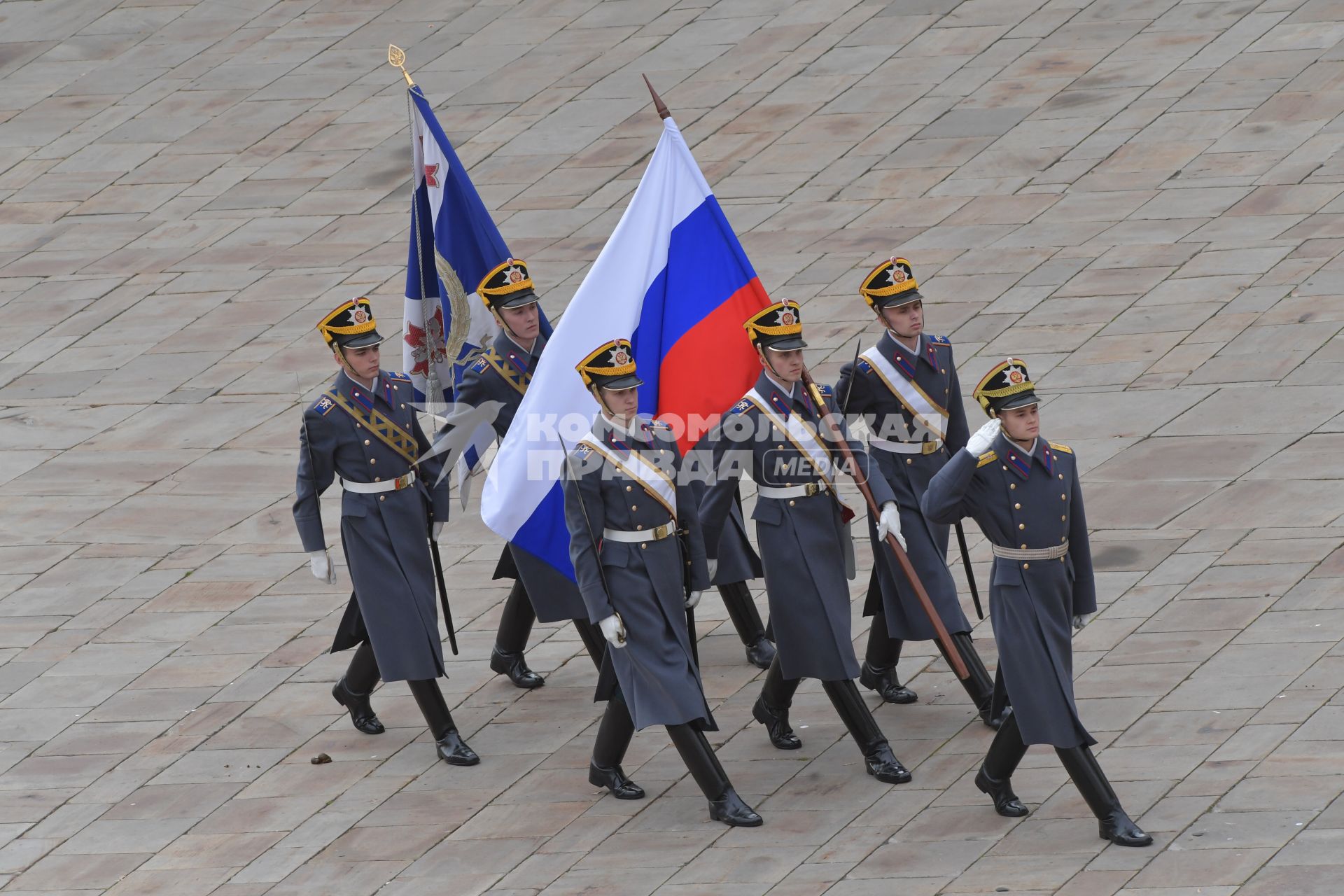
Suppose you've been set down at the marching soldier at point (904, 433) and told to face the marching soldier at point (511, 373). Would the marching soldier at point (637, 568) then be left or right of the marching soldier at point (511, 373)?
left

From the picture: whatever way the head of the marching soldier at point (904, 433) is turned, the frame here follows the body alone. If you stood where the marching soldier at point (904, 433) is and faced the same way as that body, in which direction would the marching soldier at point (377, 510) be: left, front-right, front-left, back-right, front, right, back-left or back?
back-right

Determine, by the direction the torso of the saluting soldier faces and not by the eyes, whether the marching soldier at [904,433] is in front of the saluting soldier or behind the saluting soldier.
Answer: behind

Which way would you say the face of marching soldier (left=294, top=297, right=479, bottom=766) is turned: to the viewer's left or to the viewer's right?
to the viewer's right

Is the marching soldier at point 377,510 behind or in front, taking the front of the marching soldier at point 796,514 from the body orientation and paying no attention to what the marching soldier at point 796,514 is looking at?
behind
